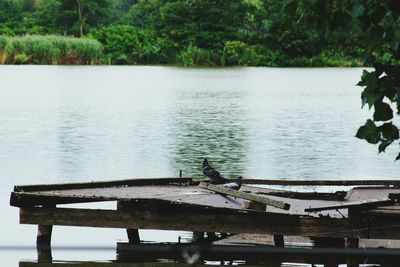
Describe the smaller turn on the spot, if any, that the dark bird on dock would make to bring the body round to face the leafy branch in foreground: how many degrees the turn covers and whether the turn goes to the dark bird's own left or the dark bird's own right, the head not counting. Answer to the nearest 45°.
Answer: approximately 90° to the dark bird's own left

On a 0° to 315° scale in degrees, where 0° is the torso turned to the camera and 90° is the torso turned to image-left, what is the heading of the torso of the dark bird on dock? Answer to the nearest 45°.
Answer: approximately 90°
